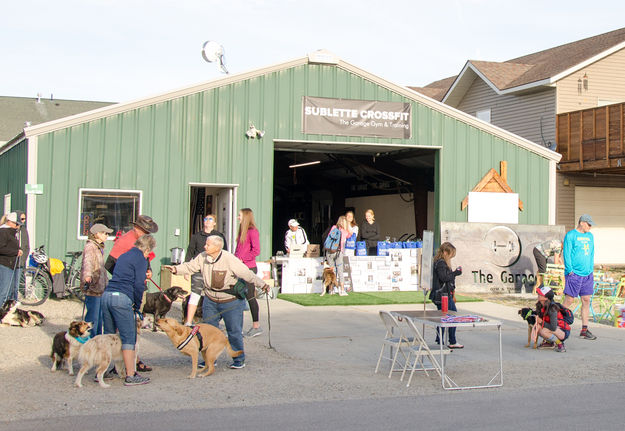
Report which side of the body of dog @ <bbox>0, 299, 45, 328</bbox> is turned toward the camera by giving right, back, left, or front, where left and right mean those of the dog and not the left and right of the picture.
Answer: left

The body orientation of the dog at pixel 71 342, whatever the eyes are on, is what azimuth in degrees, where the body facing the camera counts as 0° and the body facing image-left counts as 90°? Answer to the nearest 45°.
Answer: approximately 315°

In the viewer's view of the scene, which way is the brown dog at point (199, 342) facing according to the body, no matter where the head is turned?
to the viewer's left

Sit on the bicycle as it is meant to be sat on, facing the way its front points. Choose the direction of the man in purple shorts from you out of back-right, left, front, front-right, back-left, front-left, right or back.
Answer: back-left

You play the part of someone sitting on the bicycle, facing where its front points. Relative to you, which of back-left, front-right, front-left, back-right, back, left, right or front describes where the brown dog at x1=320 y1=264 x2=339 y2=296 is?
back

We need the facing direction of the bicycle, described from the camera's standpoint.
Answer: facing to the left of the viewer
